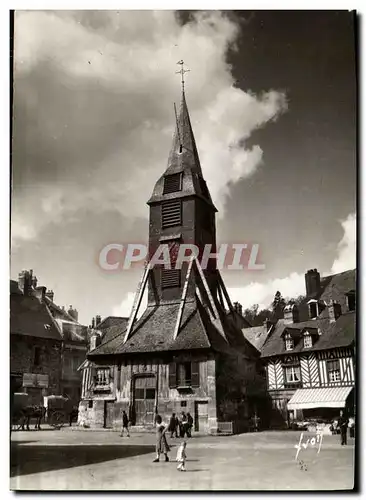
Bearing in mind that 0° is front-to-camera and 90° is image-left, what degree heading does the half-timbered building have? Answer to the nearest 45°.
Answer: approximately 45°

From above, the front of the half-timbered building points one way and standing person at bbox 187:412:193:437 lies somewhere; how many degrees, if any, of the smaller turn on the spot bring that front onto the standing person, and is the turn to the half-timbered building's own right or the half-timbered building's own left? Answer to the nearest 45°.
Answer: approximately 45° to the half-timbered building's own right

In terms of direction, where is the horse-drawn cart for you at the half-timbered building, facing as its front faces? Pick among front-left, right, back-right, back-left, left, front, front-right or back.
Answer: front-right

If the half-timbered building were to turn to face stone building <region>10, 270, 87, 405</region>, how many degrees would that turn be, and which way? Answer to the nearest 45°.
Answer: approximately 45° to its right
